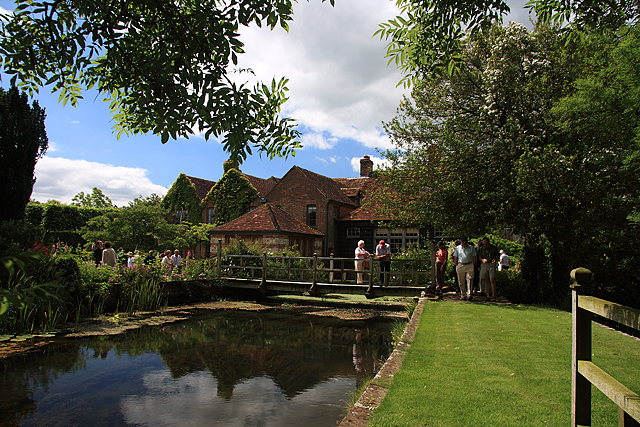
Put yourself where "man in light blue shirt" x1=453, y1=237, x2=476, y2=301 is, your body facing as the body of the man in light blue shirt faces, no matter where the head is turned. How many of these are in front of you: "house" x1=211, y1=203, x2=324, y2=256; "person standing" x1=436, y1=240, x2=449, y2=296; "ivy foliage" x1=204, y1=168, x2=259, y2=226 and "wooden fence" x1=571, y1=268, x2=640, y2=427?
1

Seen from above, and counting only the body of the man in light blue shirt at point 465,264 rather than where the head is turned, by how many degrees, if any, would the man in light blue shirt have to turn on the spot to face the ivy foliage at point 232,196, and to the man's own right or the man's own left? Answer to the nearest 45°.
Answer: approximately 135° to the man's own right

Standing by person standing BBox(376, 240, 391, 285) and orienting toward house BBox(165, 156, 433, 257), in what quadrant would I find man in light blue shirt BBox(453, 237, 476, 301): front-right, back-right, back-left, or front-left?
back-right

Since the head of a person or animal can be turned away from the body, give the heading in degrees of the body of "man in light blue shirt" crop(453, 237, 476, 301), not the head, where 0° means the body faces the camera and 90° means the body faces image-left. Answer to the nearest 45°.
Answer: approximately 0°

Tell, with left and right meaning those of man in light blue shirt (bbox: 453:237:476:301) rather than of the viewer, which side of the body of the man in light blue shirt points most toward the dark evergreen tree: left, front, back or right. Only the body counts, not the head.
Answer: right

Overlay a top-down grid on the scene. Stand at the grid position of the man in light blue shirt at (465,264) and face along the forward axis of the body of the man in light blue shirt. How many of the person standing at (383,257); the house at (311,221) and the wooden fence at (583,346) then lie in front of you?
1

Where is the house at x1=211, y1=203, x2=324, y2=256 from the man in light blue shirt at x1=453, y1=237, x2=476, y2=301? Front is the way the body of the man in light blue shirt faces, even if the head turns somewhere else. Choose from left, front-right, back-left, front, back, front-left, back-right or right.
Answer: back-right
